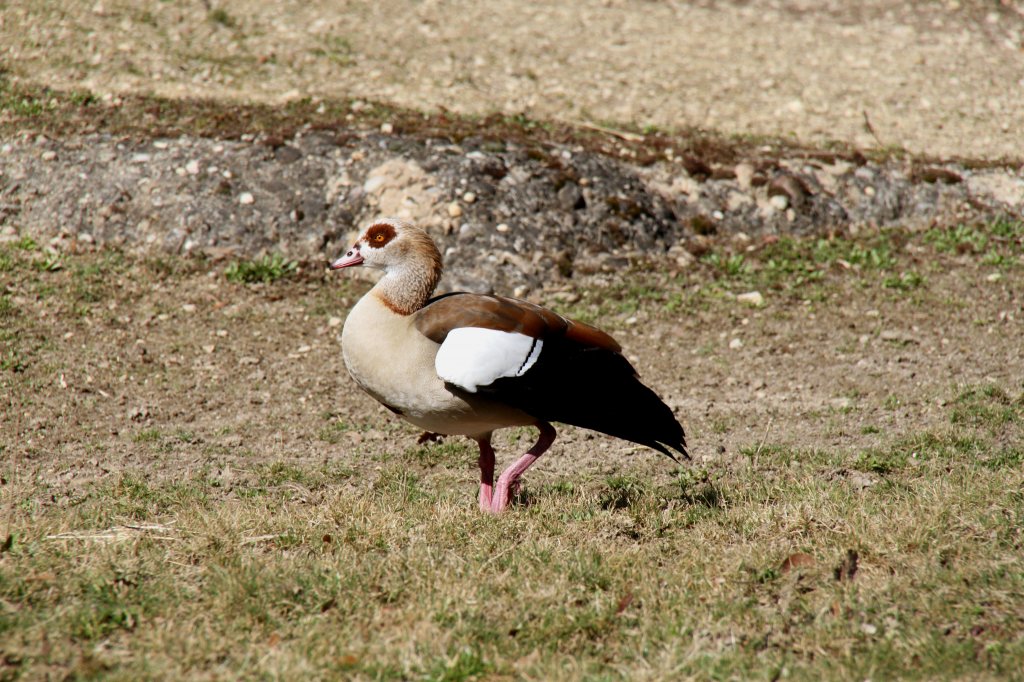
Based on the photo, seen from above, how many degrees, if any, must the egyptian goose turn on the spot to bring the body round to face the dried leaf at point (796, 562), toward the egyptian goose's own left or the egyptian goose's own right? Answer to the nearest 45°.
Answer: approximately 135° to the egyptian goose's own left

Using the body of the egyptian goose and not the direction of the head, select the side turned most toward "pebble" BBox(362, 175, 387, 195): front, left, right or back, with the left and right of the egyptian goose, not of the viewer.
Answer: right

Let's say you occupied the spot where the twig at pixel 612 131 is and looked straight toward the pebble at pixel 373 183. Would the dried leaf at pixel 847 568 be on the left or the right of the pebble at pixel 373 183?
left

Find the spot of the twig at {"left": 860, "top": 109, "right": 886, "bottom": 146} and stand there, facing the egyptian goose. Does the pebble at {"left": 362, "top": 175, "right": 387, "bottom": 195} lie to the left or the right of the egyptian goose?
right

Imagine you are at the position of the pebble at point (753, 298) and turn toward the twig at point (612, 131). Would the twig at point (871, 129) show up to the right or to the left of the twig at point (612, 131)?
right

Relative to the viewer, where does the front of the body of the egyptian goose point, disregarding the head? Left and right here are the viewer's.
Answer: facing to the left of the viewer

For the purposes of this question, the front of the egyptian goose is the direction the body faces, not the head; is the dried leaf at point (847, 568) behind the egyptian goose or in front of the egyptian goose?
behind

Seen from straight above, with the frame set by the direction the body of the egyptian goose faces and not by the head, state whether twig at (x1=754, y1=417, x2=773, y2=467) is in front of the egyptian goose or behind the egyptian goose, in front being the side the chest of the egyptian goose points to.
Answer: behind

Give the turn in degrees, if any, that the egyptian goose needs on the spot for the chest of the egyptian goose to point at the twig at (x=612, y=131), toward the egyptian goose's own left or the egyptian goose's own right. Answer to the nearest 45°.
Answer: approximately 90° to the egyptian goose's own right
